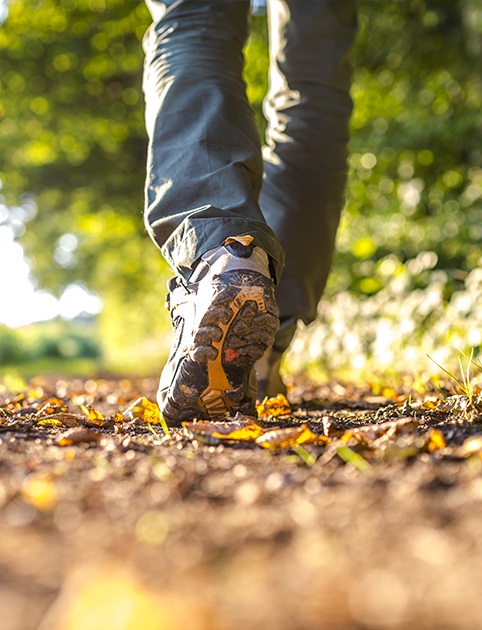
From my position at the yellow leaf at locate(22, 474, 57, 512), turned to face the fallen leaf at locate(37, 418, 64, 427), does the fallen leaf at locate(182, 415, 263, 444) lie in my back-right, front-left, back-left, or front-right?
front-right

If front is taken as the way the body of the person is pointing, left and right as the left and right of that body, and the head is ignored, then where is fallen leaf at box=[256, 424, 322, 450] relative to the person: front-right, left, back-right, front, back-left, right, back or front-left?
back

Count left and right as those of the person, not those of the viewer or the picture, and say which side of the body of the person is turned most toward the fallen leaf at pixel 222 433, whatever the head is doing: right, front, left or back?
back

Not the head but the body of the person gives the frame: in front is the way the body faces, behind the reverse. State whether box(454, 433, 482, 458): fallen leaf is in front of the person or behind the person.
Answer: behind

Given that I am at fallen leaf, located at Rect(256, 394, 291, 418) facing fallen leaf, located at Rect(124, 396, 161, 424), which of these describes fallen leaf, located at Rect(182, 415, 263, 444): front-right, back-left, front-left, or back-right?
front-left

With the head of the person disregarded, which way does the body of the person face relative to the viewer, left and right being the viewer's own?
facing away from the viewer
